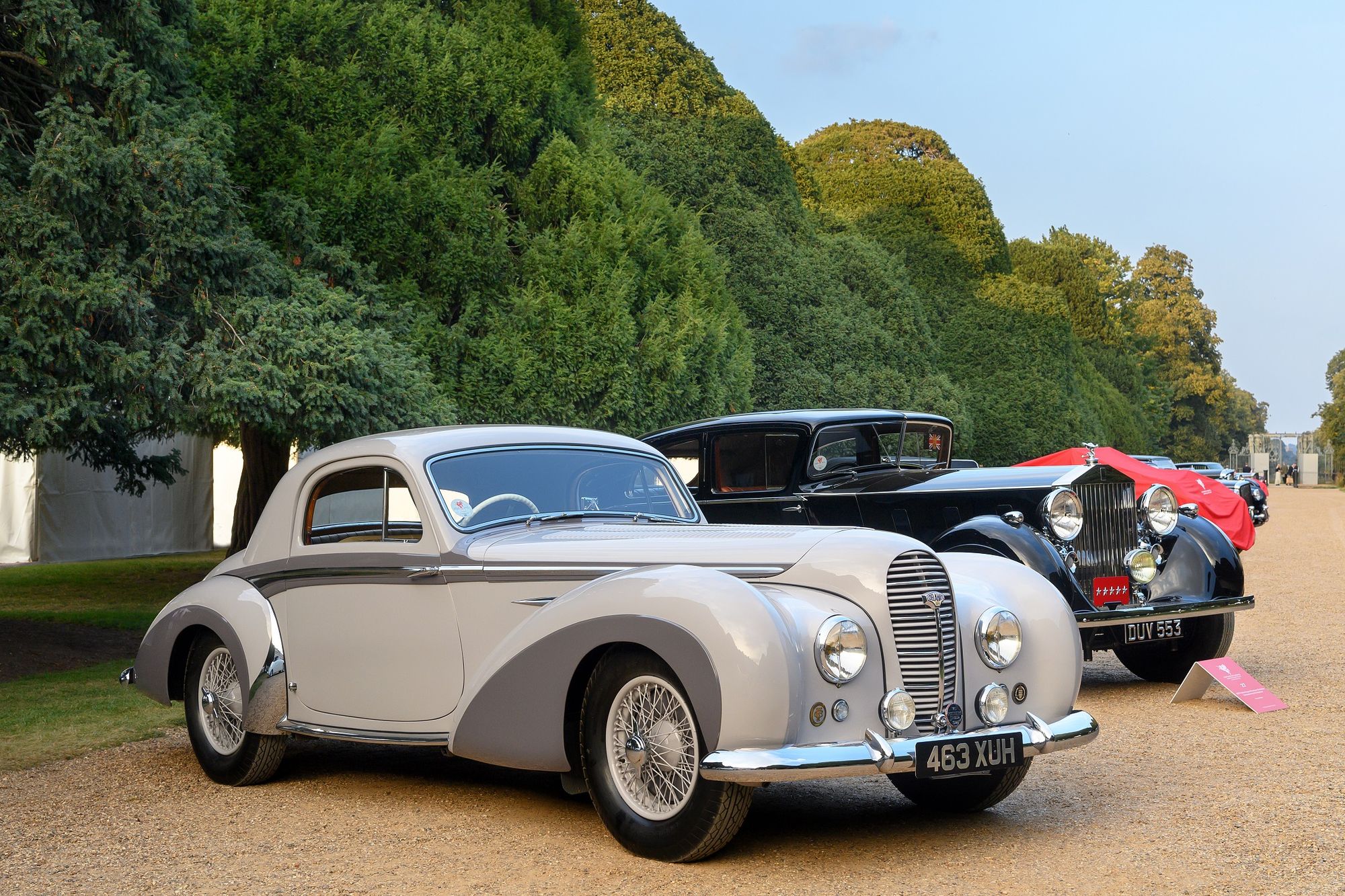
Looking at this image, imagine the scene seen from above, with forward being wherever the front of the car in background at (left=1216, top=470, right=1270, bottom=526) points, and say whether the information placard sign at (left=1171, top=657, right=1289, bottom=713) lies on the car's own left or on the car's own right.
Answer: on the car's own right

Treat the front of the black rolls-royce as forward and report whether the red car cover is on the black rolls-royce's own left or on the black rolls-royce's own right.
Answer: on the black rolls-royce's own left

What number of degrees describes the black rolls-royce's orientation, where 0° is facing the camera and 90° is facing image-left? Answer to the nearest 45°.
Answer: approximately 315°

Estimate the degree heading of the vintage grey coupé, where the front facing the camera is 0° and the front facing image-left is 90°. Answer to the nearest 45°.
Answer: approximately 315°

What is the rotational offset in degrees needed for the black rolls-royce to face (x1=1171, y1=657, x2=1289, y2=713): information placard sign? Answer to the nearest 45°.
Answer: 0° — it already faces it
